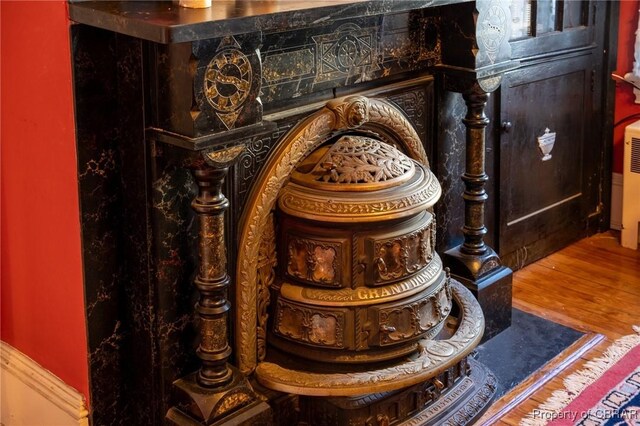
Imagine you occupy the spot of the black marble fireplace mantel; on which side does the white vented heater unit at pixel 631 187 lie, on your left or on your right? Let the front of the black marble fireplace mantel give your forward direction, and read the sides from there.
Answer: on your left

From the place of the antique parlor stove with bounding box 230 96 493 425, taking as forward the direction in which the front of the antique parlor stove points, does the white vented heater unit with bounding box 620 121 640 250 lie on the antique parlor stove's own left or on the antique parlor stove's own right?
on the antique parlor stove's own left

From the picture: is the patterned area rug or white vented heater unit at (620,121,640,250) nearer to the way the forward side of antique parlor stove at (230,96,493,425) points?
the patterned area rug
